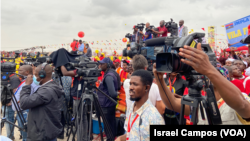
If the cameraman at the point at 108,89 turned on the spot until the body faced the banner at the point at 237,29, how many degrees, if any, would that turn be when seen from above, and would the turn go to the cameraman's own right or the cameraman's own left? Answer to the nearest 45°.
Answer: approximately 135° to the cameraman's own right

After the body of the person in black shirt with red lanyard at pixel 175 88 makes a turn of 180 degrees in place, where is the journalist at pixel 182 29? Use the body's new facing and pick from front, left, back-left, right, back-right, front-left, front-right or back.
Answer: front-left

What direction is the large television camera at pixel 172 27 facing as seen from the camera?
to the viewer's left

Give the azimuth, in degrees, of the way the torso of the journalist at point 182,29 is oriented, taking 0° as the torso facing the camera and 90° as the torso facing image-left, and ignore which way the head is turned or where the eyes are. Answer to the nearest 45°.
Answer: approximately 45°

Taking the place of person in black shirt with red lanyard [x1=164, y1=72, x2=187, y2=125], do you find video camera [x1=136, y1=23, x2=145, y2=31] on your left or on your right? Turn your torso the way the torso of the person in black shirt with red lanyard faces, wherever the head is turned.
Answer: on your right

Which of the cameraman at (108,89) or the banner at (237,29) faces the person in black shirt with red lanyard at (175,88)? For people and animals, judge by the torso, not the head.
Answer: the banner

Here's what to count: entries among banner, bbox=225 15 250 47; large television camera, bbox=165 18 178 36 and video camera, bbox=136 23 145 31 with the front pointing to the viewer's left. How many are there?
2

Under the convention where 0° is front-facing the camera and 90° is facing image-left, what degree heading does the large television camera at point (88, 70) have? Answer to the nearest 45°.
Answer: approximately 90°

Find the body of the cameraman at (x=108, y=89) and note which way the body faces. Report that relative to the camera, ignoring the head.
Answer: to the viewer's left

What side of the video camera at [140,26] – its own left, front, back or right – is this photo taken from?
left

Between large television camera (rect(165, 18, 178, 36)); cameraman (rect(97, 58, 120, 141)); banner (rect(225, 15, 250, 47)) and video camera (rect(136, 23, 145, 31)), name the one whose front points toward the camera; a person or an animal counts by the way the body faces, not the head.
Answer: the banner

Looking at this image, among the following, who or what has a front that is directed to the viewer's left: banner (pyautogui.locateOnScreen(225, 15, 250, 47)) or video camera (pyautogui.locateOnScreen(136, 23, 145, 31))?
the video camera

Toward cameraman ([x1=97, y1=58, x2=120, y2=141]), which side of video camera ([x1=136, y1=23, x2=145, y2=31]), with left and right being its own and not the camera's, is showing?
left
